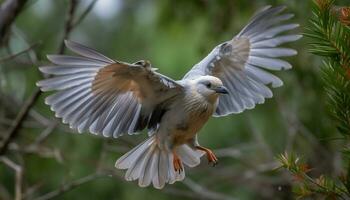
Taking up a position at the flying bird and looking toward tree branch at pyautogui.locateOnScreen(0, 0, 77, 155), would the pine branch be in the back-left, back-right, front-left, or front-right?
back-right

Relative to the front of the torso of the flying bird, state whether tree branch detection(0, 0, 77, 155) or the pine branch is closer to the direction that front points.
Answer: the pine branch

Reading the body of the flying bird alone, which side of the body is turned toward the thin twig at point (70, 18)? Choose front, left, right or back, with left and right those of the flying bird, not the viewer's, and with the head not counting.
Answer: back

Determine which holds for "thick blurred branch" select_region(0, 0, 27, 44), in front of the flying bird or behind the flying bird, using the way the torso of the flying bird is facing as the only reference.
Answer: behind

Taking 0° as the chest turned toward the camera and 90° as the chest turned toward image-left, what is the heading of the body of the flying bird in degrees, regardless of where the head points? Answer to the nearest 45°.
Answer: approximately 315°

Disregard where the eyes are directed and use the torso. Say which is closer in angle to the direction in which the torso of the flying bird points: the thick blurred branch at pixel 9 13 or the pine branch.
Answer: the pine branch
